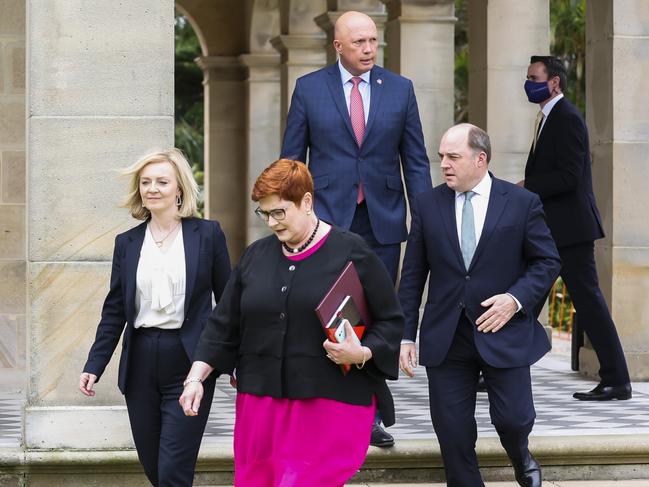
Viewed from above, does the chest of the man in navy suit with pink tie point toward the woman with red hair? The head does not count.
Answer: yes

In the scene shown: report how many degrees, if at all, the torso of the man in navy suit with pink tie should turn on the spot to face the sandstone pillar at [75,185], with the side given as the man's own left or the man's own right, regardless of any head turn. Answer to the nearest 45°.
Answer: approximately 90° to the man's own right

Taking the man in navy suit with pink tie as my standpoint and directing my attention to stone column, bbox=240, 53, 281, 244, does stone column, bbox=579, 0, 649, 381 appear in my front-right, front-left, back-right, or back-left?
front-right

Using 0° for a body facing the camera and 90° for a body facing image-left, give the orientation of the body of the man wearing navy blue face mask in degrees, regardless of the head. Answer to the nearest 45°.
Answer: approximately 90°

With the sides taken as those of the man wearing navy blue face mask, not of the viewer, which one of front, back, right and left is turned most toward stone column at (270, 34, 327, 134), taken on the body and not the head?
right

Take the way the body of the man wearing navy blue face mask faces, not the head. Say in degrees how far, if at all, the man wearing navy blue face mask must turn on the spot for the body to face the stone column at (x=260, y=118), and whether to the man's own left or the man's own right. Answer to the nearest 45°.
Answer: approximately 90° to the man's own right

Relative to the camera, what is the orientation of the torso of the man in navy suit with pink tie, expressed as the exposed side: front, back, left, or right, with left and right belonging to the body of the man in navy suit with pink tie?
front

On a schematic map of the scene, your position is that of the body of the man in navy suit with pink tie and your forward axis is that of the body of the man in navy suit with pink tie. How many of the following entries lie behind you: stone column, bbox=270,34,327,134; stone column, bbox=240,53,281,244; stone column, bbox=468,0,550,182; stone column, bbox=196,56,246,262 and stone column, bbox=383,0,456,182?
5

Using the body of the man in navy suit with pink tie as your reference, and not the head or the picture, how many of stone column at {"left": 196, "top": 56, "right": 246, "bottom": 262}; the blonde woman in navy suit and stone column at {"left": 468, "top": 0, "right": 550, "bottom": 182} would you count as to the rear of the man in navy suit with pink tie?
2

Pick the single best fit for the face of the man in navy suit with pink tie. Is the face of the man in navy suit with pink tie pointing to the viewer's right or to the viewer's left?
to the viewer's right

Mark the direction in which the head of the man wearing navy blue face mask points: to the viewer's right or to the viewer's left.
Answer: to the viewer's left
